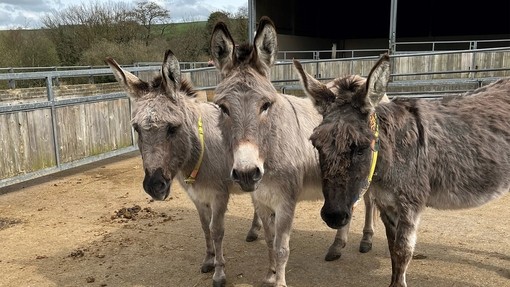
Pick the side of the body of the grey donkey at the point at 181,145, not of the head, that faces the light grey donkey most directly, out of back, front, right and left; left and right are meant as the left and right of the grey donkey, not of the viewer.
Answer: left

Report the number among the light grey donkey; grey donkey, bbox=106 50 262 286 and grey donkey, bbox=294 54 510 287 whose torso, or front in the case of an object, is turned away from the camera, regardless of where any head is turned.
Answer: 0

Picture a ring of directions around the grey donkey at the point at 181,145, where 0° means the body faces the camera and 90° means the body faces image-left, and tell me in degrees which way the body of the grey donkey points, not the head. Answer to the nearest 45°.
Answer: approximately 45°

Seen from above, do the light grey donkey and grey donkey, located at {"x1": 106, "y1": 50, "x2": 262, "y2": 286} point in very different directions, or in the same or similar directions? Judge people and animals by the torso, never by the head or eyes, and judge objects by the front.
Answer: same or similar directions

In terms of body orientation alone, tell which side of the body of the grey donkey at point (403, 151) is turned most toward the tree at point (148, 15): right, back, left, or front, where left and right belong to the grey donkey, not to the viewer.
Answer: right

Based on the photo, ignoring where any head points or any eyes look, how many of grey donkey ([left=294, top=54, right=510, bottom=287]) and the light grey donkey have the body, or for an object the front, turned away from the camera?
0

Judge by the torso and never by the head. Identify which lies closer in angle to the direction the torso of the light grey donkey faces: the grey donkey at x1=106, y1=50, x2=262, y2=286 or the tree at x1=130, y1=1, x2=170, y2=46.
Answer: the grey donkey

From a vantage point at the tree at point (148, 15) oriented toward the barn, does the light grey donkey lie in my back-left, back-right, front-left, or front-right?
front-right

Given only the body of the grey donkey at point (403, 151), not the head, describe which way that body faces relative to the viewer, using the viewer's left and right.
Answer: facing the viewer and to the left of the viewer

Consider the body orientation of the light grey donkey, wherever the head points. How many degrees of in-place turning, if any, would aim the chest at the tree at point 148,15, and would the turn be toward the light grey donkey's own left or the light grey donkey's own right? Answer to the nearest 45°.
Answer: approximately 135° to the light grey donkey's own right

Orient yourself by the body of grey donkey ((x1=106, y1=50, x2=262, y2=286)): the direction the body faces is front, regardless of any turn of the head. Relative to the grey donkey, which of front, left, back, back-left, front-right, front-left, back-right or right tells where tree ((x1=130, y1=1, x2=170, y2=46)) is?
back-right

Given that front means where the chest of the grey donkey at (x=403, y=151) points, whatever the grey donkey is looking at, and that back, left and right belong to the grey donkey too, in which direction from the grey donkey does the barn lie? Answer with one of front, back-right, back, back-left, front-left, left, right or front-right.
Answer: back-right

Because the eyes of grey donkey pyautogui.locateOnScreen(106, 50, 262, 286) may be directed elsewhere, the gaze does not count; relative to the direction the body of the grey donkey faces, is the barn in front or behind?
behind
